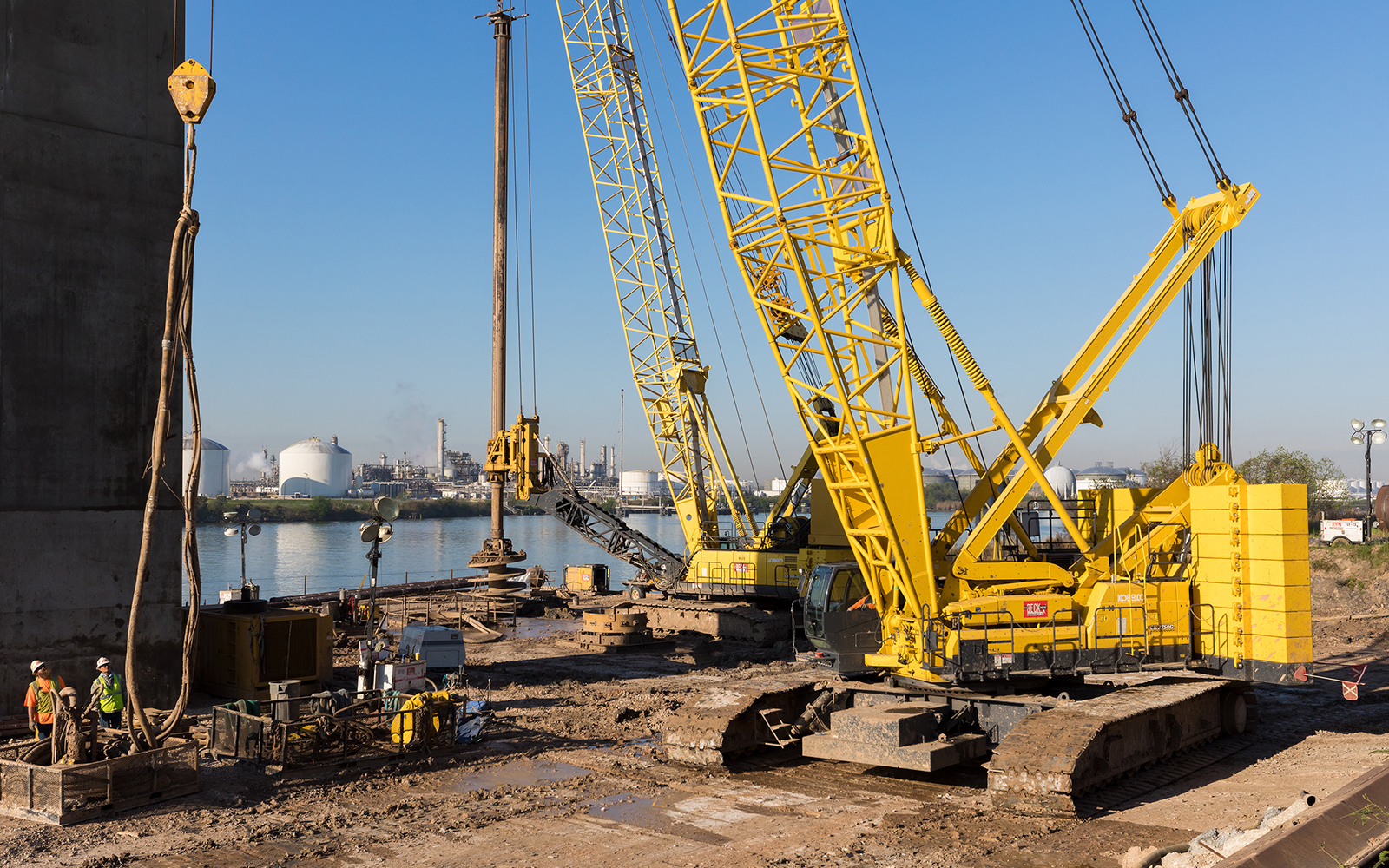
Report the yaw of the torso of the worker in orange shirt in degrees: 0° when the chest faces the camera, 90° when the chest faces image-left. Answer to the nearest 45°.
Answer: approximately 315°

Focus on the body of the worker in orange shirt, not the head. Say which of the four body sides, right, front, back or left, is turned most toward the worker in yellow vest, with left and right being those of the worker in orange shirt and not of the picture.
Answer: left

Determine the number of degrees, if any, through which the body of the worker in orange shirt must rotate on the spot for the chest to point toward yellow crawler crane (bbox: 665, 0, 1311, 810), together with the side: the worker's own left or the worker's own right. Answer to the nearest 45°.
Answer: approximately 45° to the worker's own left

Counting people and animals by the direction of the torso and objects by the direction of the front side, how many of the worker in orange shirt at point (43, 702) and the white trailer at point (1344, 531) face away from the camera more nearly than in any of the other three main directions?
0

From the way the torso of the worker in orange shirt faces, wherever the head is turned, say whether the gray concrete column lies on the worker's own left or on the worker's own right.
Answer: on the worker's own left
